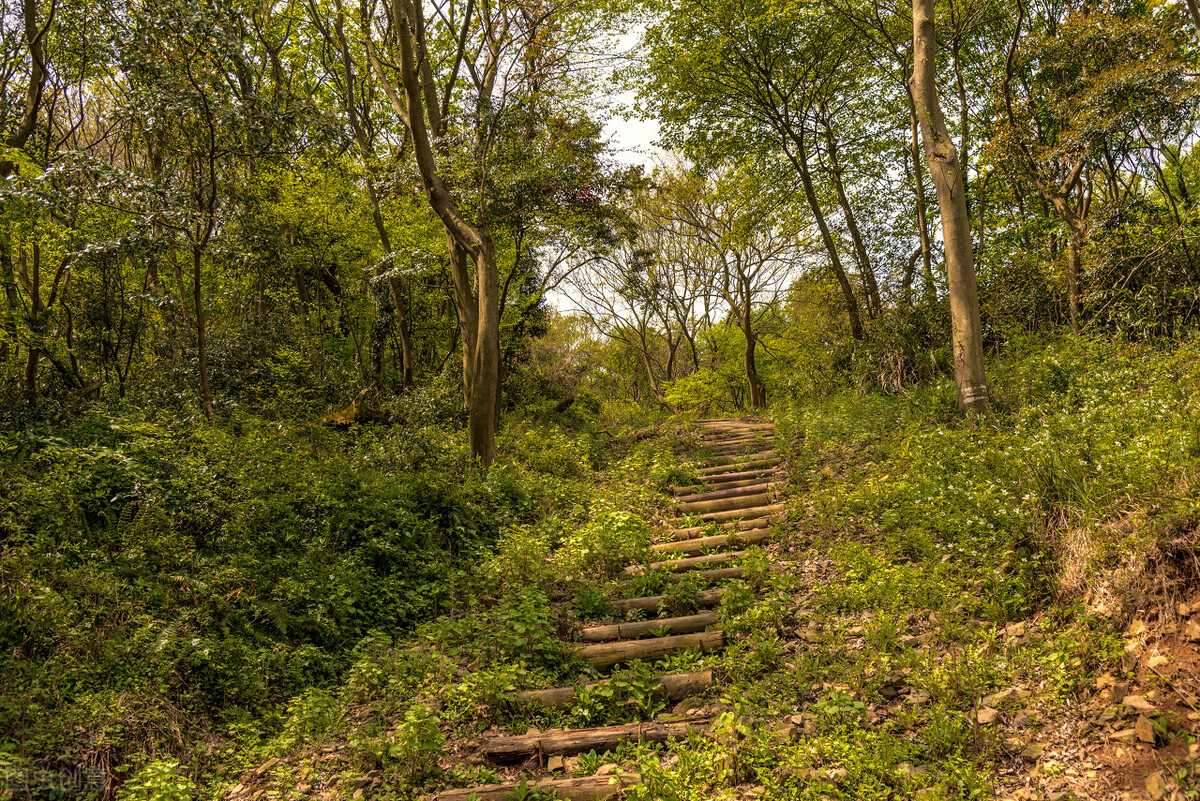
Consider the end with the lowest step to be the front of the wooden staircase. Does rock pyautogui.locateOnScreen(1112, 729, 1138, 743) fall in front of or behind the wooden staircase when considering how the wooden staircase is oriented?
in front

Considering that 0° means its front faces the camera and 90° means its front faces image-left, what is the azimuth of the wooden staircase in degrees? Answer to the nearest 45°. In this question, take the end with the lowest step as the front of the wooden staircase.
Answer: approximately 0°

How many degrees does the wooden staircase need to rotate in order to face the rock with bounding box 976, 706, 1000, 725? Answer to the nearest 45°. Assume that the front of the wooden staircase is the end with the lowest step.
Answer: approximately 45° to its left

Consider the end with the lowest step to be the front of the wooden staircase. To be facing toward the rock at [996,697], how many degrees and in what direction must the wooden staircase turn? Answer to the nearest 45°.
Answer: approximately 45° to its left
